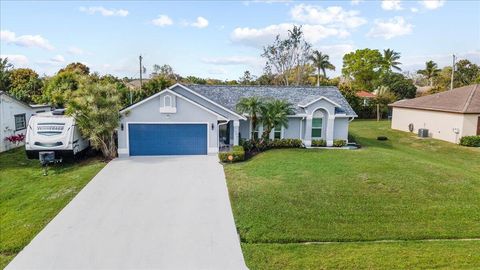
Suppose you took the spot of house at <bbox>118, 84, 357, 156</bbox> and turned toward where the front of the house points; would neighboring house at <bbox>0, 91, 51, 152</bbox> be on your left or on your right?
on your right

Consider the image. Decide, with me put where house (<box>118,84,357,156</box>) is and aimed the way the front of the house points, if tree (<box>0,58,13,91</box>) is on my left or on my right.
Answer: on my right

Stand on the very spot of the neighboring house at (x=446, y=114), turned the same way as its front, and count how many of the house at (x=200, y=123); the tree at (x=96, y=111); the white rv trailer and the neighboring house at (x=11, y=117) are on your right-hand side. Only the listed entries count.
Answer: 4

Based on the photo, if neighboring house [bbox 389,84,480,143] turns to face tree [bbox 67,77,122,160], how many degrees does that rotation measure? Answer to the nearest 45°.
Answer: approximately 90° to its right

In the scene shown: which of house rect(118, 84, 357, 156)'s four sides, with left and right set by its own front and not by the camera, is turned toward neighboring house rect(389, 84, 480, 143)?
left

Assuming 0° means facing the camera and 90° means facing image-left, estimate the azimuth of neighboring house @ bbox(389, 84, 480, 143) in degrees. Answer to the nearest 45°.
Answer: approximately 315°

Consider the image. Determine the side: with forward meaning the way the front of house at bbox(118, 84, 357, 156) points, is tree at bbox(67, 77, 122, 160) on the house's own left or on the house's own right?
on the house's own right

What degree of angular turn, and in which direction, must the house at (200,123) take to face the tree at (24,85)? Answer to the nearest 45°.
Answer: approximately 135° to its right
